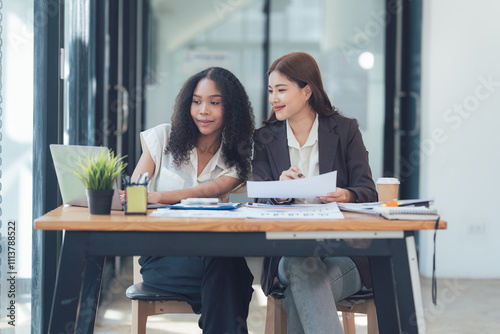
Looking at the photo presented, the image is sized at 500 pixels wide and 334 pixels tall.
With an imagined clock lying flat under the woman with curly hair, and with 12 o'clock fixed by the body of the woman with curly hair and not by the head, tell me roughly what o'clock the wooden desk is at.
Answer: The wooden desk is roughly at 12 o'clock from the woman with curly hair.

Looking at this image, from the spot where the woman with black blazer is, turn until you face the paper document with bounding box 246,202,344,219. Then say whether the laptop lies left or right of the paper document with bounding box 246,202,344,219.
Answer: right

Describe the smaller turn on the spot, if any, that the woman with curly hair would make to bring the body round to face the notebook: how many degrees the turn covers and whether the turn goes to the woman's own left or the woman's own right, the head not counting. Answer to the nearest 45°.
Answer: approximately 45° to the woman's own left

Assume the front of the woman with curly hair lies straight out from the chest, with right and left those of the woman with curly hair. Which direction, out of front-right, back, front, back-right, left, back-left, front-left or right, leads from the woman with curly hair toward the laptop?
front-right

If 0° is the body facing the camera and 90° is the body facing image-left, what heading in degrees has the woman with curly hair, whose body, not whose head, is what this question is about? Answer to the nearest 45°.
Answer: approximately 0°

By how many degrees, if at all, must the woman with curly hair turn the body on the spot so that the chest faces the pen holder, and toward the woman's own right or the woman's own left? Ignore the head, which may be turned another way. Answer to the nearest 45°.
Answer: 0° — they already face it

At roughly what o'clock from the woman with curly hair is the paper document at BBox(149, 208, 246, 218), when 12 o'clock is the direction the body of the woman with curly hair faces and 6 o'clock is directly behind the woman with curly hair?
The paper document is roughly at 12 o'clock from the woman with curly hair.

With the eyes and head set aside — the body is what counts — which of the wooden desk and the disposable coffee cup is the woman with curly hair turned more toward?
the wooden desk

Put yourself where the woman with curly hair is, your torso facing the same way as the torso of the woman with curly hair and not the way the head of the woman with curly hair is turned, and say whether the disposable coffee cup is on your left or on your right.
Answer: on your left
